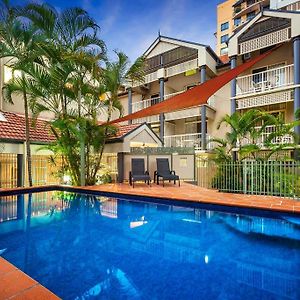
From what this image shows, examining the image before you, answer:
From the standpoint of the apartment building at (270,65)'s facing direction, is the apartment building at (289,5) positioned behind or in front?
behind

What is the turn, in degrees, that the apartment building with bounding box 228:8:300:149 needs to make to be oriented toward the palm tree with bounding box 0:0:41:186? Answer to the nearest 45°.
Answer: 0° — it already faces it

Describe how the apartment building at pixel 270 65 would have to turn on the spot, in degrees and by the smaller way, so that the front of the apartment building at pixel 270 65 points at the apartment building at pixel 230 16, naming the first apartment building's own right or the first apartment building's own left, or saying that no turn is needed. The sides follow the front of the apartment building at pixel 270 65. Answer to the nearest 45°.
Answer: approximately 135° to the first apartment building's own right

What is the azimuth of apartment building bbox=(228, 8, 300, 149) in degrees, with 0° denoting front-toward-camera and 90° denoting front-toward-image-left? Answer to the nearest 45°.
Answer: approximately 45°

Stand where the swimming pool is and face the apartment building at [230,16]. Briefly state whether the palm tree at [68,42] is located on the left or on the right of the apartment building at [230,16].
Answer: left

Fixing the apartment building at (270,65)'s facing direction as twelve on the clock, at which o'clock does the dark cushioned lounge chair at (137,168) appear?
The dark cushioned lounge chair is roughly at 12 o'clock from the apartment building.

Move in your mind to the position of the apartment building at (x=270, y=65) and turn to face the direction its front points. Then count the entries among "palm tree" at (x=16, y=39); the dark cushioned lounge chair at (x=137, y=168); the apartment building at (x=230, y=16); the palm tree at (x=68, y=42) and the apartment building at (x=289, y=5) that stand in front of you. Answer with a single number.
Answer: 3

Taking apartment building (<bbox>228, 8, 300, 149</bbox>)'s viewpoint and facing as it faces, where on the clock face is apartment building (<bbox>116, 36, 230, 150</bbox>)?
apartment building (<bbox>116, 36, 230, 150</bbox>) is roughly at 2 o'clock from apartment building (<bbox>228, 8, 300, 149</bbox>).

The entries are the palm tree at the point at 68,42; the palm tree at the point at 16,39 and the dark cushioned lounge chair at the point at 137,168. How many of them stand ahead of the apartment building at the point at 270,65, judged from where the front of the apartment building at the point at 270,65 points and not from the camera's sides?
3

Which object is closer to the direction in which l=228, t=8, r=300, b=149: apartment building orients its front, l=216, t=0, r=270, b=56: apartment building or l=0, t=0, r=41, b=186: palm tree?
the palm tree

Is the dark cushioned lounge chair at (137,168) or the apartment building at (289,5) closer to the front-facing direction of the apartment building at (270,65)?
the dark cushioned lounge chair
